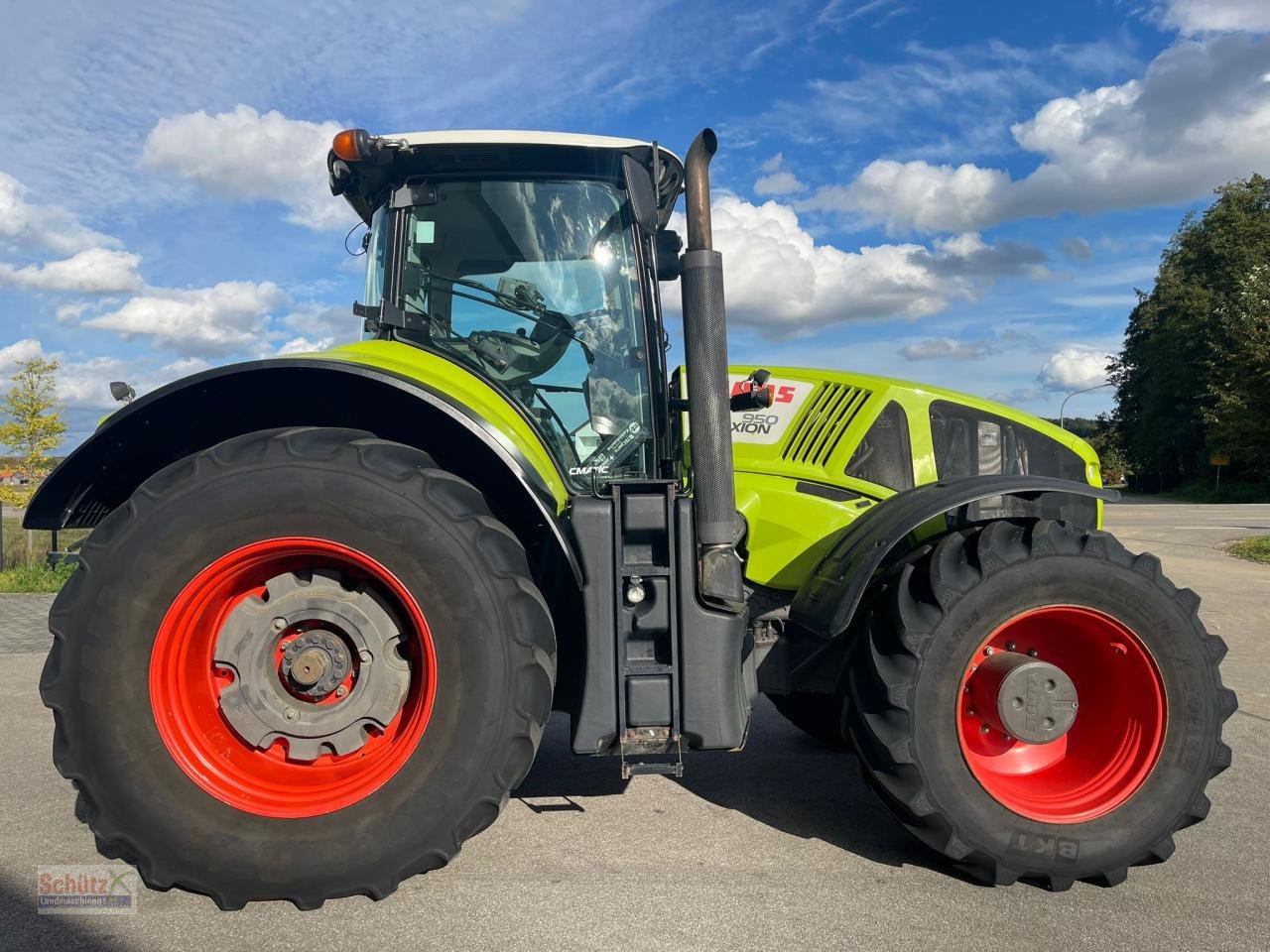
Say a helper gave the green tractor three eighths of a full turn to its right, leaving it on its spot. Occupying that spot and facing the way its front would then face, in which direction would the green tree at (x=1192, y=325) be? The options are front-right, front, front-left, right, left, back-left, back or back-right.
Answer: back

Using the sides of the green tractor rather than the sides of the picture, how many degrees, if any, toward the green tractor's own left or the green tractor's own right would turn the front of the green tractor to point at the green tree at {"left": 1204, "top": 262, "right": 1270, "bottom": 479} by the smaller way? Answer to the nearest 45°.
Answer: approximately 45° to the green tractor's own left

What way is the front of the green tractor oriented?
to the viewer's right
